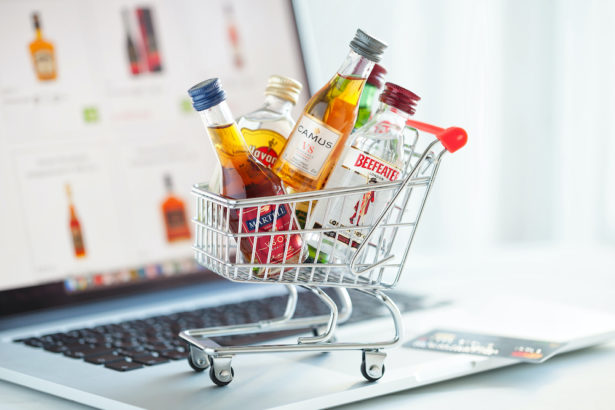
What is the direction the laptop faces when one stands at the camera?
facing the viewer and to the right of the viewer
